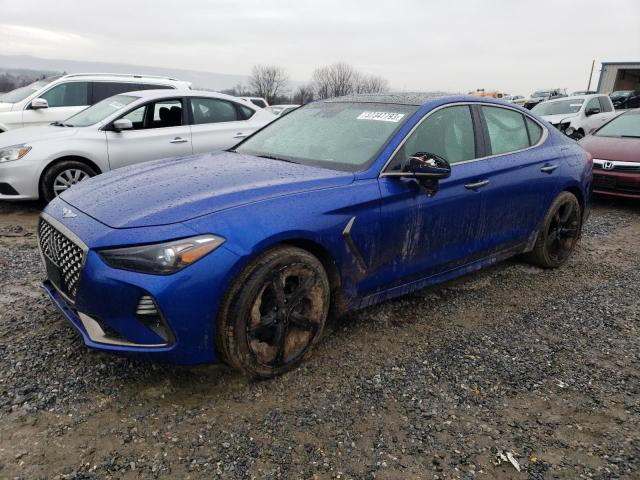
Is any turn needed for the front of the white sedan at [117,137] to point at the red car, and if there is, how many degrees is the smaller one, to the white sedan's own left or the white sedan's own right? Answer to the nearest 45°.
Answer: approximately 135° to the white sedan's own left

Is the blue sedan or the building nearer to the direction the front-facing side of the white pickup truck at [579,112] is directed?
the blue sedan

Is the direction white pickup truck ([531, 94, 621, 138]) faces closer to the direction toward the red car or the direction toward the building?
the red car

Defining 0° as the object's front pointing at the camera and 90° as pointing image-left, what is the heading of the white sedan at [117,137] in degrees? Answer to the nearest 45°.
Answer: approximately 45°

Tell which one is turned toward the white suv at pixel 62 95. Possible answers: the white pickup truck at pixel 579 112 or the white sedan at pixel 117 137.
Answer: the white pickup truck at pixel 579 112

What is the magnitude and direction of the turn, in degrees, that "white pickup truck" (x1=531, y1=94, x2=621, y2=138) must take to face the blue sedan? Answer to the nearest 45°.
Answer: approximately 45° to its left

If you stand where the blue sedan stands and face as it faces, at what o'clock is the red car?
The red car is roughly at 6 o'clock from the blue sedan.

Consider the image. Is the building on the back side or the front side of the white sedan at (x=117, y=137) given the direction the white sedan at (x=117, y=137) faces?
on the back side

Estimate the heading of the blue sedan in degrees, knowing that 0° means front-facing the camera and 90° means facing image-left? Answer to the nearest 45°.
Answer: approximately 45°

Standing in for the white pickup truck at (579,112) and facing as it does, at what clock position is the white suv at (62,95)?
the white suv at (62,95) is roughly at 12 o'clock from the white pickup truck at (579,112).
